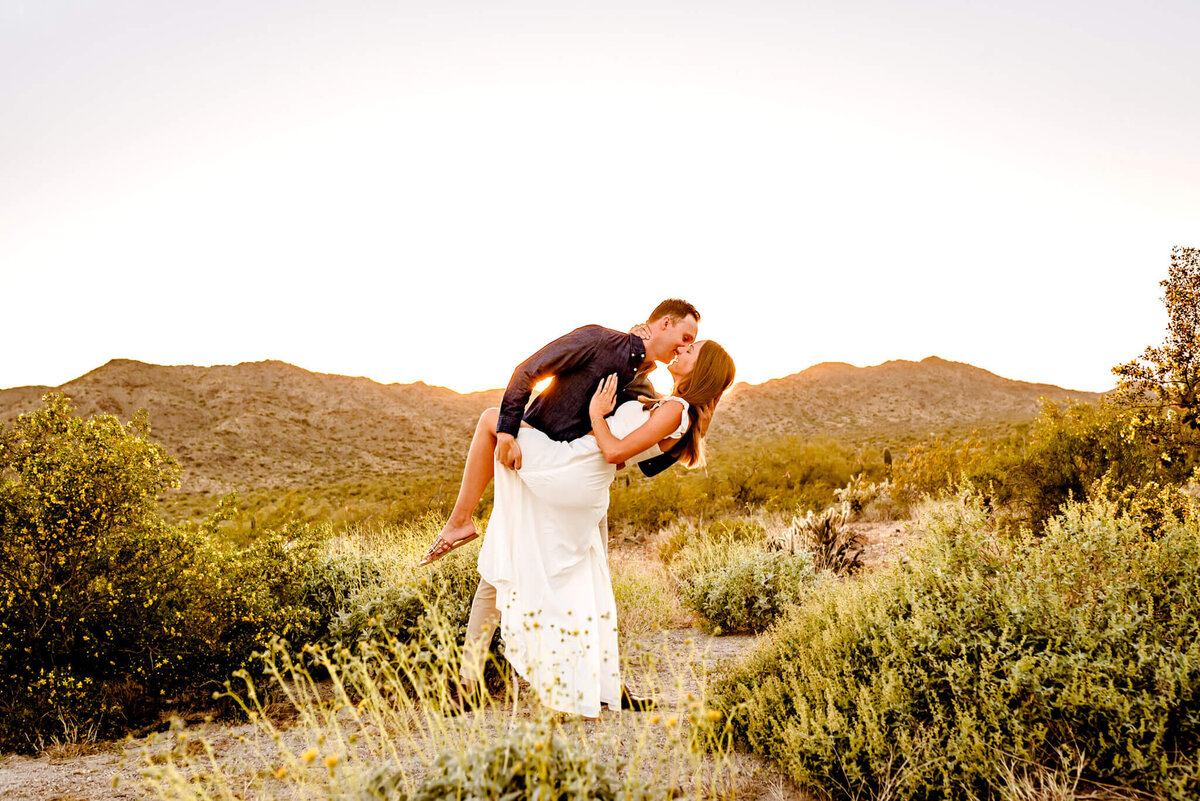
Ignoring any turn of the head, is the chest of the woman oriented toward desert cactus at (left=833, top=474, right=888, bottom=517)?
no

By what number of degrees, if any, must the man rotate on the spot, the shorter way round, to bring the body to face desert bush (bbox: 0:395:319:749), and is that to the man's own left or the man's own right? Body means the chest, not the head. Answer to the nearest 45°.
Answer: approximately 180°

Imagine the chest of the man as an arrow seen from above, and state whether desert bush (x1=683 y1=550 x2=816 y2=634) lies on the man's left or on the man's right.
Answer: on the man's left

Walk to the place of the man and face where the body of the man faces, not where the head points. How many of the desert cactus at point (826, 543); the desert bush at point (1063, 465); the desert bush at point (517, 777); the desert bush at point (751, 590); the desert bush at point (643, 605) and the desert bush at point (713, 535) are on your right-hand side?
1

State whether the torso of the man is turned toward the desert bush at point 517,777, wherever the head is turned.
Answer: no

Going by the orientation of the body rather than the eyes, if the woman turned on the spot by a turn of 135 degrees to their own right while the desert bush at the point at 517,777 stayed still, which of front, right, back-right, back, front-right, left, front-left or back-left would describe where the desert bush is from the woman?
back-right

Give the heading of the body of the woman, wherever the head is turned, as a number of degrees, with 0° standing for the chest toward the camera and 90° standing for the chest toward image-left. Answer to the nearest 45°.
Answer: approximately 90°

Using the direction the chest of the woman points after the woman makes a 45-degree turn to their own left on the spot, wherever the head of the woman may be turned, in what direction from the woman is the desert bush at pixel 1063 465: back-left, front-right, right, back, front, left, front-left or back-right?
back

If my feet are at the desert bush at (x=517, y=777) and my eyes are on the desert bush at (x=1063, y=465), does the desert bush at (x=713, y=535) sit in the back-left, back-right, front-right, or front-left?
front-left

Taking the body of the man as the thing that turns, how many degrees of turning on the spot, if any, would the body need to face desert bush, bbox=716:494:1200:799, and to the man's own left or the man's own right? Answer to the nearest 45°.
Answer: approximately 45° to the man's own right

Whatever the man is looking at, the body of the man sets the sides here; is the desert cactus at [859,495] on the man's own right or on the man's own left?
on the man's own left

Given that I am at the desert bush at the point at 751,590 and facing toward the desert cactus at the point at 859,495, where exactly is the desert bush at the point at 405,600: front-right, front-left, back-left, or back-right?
back-left

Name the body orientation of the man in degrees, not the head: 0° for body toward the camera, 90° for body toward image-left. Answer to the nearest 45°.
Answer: approximately 270°
